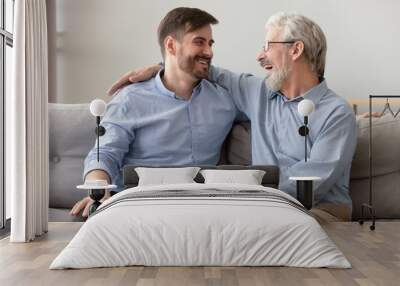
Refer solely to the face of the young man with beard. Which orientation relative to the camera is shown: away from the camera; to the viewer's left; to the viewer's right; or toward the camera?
to the viewer's right

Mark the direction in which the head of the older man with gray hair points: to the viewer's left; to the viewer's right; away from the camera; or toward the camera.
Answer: to the viewer's left
